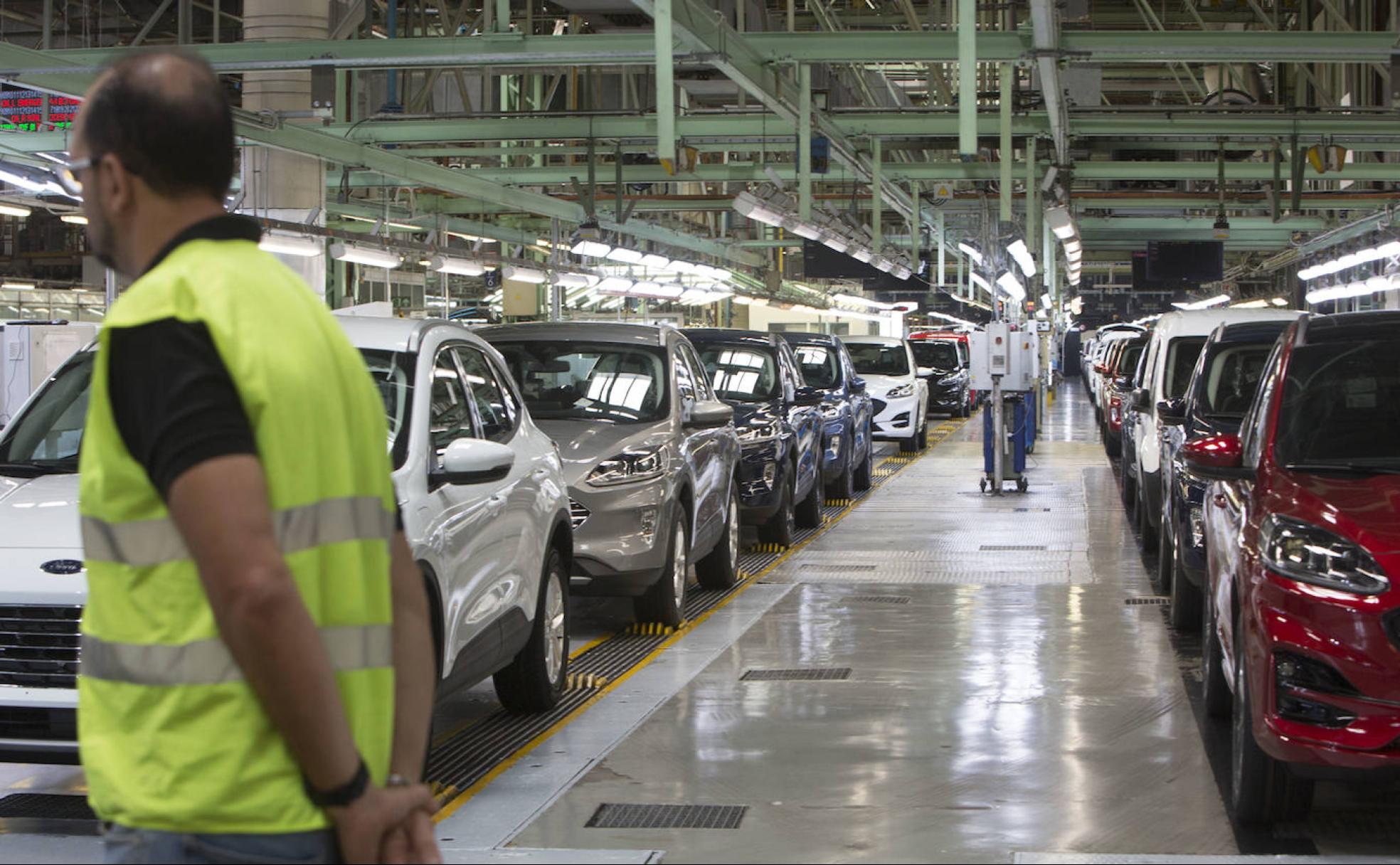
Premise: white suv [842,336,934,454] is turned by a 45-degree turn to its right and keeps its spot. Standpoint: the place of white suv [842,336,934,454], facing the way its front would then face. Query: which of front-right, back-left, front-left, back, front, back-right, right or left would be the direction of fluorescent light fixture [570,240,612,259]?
front

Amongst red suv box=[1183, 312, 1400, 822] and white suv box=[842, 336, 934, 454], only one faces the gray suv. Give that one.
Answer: the white suv

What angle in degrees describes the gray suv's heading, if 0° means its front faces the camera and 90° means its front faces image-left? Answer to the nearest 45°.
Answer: approximately 45°

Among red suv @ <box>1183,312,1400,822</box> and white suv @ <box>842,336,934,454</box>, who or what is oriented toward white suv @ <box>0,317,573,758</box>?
white suv @ <box>842,336,934,454</box>

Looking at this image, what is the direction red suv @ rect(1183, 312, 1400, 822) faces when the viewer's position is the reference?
facing the viewer

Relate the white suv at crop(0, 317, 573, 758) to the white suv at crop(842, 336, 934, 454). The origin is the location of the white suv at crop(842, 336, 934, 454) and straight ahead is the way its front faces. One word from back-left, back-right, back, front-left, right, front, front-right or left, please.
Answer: front

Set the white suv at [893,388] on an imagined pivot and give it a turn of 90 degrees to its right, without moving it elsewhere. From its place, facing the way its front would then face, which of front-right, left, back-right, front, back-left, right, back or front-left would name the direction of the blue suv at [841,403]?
left

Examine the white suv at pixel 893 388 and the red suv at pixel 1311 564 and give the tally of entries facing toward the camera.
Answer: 2

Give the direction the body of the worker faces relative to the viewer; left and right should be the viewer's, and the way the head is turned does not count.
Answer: facing away from the viewer and to the left of the viewer

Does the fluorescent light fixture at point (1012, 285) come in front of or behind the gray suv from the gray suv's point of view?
behind

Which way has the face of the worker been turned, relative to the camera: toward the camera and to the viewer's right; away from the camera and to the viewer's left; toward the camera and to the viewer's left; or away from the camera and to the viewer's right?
away from the camera and to the viewer's left
